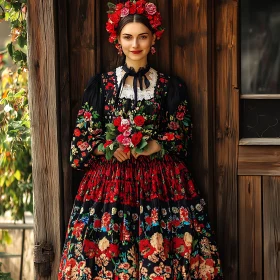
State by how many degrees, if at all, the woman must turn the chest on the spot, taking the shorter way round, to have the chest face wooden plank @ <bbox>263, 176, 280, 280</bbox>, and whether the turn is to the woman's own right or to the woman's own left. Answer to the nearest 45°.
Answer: approximately 90° to the woman's own left

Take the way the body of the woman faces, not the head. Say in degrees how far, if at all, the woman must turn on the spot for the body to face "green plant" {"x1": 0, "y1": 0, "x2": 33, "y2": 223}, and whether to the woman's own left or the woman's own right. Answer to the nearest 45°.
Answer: approximately 135° to the woman's own right

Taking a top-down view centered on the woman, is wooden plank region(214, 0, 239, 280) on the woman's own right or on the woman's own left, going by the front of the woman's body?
on the woman's own left

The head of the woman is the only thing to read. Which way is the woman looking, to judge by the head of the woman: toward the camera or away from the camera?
toward the camera

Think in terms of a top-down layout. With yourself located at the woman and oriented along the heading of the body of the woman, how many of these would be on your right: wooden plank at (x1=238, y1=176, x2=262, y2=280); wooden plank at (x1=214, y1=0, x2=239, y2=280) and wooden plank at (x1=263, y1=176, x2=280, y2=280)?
0

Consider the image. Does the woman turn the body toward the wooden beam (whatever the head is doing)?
no

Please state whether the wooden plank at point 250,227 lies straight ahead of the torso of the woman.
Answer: no

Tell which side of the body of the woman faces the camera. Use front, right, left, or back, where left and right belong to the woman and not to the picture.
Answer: front
